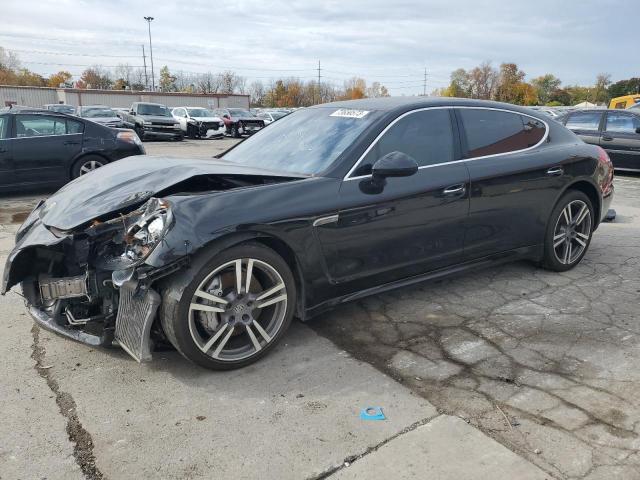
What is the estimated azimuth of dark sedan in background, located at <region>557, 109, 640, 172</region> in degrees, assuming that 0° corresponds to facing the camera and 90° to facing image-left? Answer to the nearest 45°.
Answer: approximately 270°

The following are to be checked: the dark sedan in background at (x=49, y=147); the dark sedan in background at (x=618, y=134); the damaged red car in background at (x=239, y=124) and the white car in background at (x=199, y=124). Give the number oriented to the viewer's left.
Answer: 1

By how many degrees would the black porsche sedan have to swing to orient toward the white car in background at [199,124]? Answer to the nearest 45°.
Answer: approximately 135° to its right

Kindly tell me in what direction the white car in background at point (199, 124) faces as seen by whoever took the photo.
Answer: facing the viewer and to the right of the viewer

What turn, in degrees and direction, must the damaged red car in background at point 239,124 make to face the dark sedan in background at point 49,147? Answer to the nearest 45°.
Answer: approximately 45° to its right

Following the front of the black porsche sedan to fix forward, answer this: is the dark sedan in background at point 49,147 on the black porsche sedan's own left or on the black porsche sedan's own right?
on the black porsche sedan's own right

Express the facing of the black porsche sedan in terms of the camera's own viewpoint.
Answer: facing the viewer and to the left of the viewer

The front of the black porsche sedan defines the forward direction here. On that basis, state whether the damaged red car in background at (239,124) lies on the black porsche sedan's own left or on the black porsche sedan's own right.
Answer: on the black porsche sedan's own right

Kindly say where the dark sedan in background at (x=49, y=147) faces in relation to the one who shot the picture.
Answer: facing to the left of the viewer

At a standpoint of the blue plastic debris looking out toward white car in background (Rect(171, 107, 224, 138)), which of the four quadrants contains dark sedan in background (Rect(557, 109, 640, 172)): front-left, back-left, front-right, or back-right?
front-right

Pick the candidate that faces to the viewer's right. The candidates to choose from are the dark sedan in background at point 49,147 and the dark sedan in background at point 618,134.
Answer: the dark sedan in background at point 618,134

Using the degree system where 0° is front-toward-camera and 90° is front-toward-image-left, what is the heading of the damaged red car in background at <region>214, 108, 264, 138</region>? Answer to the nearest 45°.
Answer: approximately 315°

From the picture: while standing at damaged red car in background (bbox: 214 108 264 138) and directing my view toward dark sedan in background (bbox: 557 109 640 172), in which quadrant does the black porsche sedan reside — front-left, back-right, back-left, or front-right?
front-right

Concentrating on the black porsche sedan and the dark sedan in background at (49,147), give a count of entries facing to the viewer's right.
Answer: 0

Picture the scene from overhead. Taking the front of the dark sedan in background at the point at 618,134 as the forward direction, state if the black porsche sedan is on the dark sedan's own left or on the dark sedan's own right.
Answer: on the dark sedan's own right
